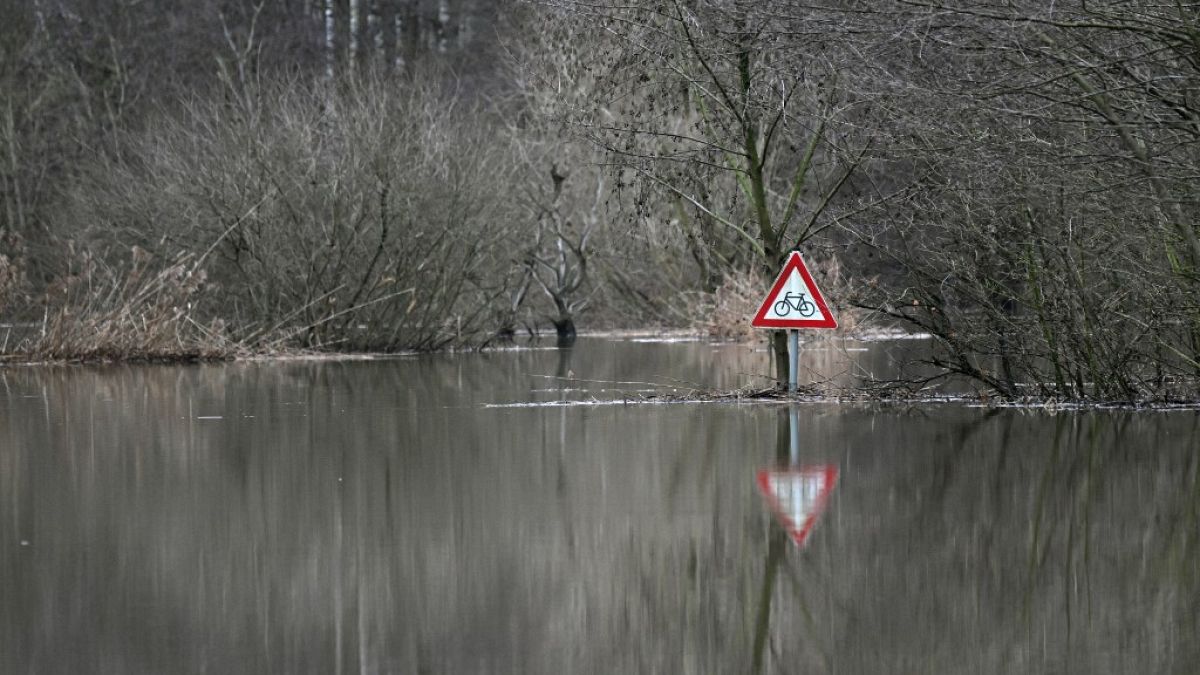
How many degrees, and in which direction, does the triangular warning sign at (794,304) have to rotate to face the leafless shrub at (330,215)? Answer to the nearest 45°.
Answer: approximately 135° to its right

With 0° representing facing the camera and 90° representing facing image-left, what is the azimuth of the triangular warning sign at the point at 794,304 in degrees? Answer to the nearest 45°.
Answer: approximately 0°
